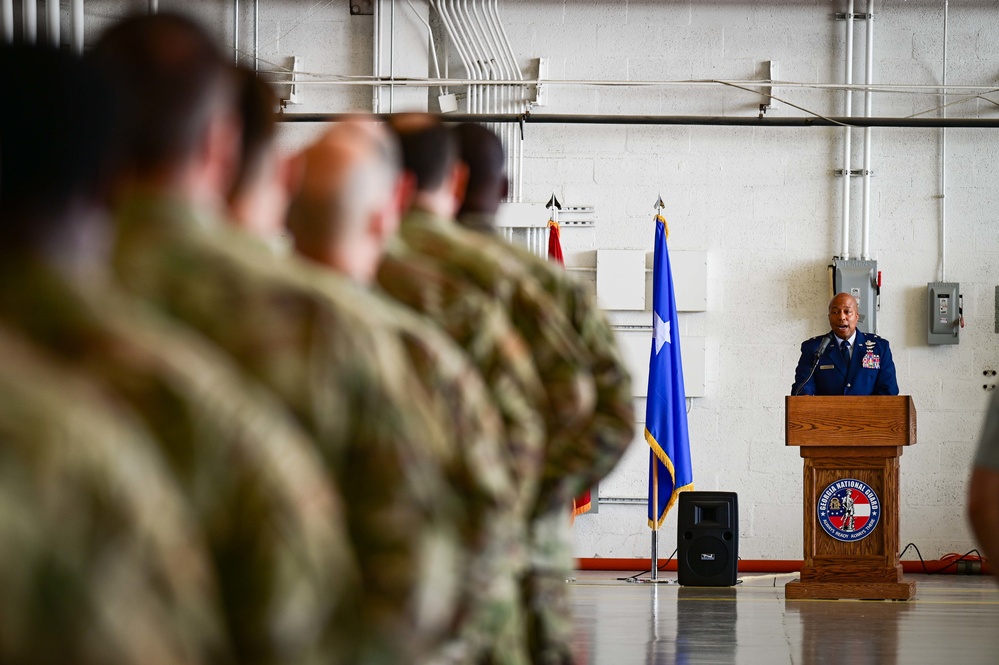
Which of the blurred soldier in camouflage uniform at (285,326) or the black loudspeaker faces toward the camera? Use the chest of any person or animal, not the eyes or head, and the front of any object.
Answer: the black loudspeaker

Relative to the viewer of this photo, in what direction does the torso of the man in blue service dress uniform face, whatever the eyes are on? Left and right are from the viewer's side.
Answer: facing the viewer

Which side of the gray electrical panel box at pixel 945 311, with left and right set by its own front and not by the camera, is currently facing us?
front

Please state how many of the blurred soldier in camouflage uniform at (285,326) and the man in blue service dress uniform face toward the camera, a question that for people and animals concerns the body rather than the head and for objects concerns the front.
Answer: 1

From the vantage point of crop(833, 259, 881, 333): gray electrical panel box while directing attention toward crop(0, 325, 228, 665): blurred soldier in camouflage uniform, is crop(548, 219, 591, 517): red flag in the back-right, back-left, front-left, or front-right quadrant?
front-right

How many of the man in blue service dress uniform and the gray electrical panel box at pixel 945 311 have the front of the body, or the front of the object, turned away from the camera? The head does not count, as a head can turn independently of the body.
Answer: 0

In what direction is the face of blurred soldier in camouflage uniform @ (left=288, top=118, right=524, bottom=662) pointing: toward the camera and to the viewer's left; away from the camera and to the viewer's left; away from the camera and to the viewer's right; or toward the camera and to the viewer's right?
away from the camera and to the viewer's right

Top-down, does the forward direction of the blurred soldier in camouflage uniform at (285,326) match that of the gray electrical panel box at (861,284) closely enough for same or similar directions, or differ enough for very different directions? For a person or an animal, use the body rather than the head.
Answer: very different directions

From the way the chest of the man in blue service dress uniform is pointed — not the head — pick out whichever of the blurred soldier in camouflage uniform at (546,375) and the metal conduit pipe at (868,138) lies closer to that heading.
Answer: the blurred soldier in camouflage uniform

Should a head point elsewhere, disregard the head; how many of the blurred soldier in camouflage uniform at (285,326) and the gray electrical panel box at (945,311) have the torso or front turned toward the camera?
1

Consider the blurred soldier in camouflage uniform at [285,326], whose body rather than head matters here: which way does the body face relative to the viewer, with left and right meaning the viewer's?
facing away from the viewer

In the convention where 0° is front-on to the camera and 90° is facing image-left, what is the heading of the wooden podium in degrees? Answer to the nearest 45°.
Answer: approximately 0°
